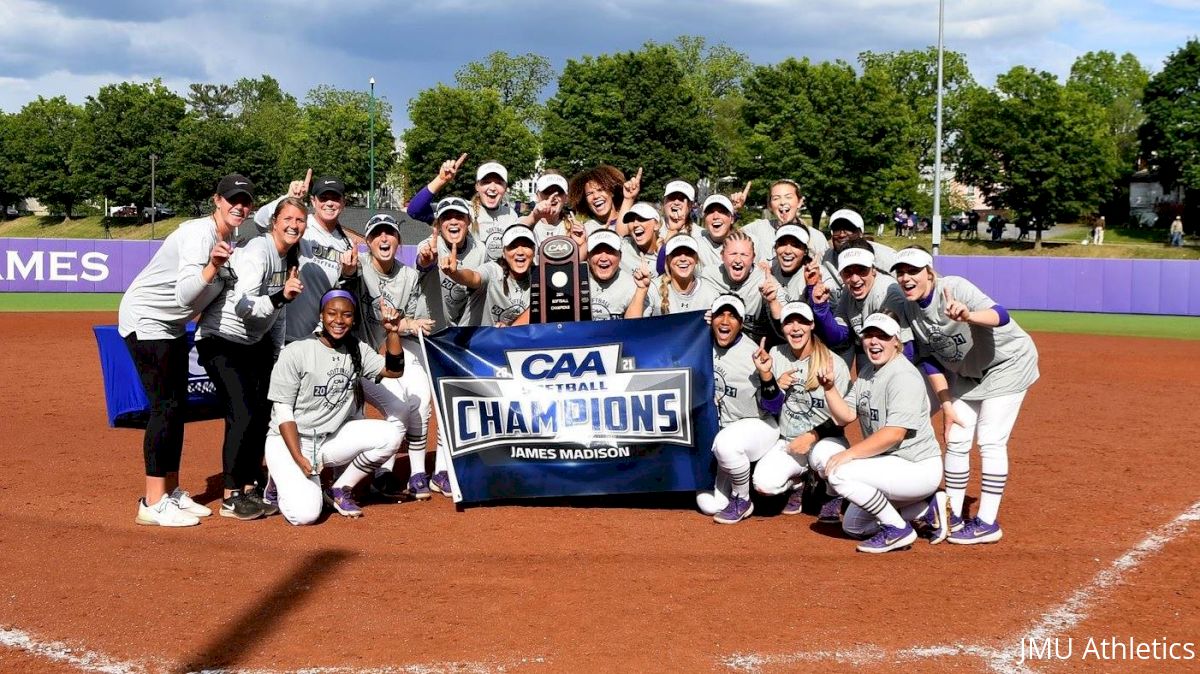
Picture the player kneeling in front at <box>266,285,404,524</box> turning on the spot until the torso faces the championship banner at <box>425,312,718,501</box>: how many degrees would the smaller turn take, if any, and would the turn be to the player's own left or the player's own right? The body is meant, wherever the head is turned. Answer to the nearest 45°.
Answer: approximately 90° to the player's own left

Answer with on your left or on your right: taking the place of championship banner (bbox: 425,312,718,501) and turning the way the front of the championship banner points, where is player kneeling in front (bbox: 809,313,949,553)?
on your left

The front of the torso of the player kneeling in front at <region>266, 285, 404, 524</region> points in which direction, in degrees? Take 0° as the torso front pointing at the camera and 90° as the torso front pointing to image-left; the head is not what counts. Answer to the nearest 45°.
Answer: approximately 0°

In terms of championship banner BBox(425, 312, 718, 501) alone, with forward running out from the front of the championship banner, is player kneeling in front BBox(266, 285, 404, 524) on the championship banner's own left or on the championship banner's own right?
on the championship banner's own right

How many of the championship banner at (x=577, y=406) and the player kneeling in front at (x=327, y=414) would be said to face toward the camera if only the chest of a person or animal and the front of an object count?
2

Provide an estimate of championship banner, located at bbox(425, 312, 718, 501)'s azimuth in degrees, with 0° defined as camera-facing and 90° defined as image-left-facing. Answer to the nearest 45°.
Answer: approximately 0°

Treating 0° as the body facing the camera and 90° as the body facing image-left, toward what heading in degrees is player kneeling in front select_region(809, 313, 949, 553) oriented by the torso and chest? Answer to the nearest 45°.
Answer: approximately 45°
